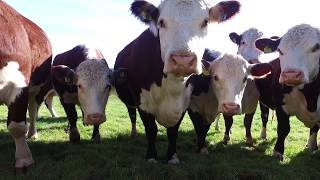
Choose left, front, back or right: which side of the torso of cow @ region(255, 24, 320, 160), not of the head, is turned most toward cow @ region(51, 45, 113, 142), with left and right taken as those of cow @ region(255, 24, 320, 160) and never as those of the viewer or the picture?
right

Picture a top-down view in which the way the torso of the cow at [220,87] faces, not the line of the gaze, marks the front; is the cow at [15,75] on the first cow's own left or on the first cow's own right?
on the first cow's own right

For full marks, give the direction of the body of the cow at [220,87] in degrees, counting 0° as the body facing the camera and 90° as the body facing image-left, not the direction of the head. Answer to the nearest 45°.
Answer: approximately 0°

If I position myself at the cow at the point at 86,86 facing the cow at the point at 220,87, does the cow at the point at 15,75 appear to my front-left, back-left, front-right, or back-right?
back-right

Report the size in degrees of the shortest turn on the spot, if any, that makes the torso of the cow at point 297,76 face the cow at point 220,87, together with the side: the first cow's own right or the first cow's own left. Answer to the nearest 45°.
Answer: approximately 90° to the first cow's own right

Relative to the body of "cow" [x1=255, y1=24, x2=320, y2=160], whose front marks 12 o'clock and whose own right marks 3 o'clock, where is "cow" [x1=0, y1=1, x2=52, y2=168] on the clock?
"cow" [x1=0, y1=1, x2=52, y2=168] is roughly at 2 o'clock from "cow" [x1=255, y1=24, x2=320, y2=160].

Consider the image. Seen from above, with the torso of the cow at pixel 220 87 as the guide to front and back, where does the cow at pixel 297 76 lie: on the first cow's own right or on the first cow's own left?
on the first cow's own left

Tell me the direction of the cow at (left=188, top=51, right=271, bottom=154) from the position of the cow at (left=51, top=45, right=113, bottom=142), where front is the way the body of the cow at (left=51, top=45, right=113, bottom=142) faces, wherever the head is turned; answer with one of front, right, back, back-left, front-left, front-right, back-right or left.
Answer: left

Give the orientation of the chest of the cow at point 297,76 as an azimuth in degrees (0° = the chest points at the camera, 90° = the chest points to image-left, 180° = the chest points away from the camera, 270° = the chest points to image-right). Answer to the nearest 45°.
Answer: approximately 0°
